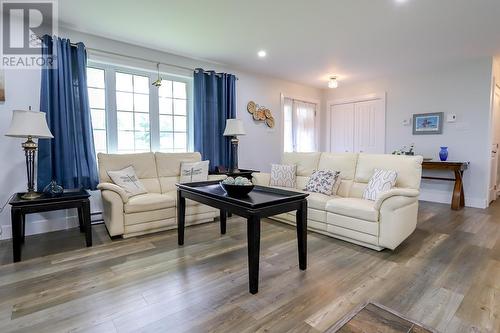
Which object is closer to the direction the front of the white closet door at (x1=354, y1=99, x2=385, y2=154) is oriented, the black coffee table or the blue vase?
the black coffee table

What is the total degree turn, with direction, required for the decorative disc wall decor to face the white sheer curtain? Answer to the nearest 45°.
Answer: approximately 90° to its left

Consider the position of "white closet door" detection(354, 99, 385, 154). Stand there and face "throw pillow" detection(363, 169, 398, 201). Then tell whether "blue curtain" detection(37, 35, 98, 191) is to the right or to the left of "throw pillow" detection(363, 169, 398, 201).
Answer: right

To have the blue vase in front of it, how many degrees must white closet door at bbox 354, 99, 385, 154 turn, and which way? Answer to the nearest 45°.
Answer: approximately 90° to its left

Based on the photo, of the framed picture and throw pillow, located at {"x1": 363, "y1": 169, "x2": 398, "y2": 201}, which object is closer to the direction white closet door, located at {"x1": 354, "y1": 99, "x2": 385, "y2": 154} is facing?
the throw pillow

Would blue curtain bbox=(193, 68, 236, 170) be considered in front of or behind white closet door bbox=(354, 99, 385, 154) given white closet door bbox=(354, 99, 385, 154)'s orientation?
in front

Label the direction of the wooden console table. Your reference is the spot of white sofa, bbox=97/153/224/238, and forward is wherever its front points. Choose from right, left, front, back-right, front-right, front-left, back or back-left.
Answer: front-left

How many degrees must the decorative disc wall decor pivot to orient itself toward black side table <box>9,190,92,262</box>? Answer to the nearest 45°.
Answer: approximately 90° to its right

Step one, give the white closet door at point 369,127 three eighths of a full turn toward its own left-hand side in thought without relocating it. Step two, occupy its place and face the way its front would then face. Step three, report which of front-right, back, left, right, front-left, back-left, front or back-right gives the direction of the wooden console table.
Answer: front-right

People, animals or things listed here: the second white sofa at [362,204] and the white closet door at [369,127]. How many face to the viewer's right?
0

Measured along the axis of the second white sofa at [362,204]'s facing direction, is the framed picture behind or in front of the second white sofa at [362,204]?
behind
